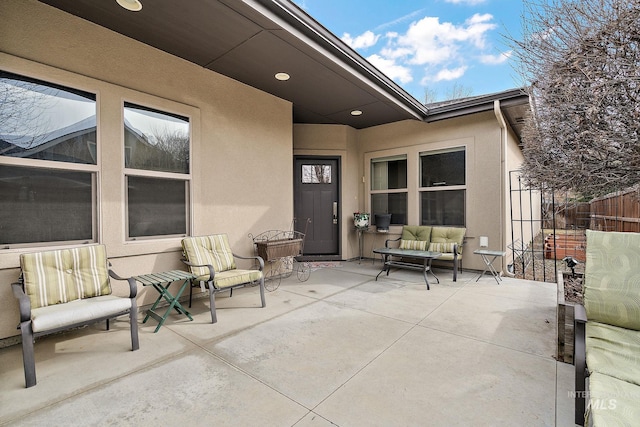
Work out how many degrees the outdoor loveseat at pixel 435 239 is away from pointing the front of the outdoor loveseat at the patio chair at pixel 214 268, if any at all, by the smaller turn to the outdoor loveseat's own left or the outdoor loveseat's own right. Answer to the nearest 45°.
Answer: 0° — it already faces it

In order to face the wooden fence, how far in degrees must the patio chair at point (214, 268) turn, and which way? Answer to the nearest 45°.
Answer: approximately 45° to its left

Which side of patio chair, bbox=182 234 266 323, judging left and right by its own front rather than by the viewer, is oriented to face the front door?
left

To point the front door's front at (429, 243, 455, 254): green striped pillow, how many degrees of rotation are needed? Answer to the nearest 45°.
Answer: approximately 45° to its left

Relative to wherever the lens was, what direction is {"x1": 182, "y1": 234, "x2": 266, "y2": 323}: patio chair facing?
facing the viewer and to the right of the viewer

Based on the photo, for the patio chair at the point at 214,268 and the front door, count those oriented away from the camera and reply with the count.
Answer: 0

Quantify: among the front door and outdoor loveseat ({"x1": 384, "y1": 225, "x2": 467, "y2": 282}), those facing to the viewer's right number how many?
0

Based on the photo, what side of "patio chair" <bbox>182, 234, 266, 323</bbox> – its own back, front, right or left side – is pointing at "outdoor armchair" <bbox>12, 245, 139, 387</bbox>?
right

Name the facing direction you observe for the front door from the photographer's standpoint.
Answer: facing the viewer

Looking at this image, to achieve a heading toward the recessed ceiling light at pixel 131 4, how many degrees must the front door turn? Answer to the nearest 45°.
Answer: approximately 45° to its right

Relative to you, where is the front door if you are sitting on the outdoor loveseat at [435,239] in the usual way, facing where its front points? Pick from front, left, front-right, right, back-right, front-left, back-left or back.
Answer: front-right

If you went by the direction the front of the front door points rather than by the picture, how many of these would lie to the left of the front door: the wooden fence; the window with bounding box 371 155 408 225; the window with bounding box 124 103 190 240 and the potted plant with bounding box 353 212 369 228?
3
